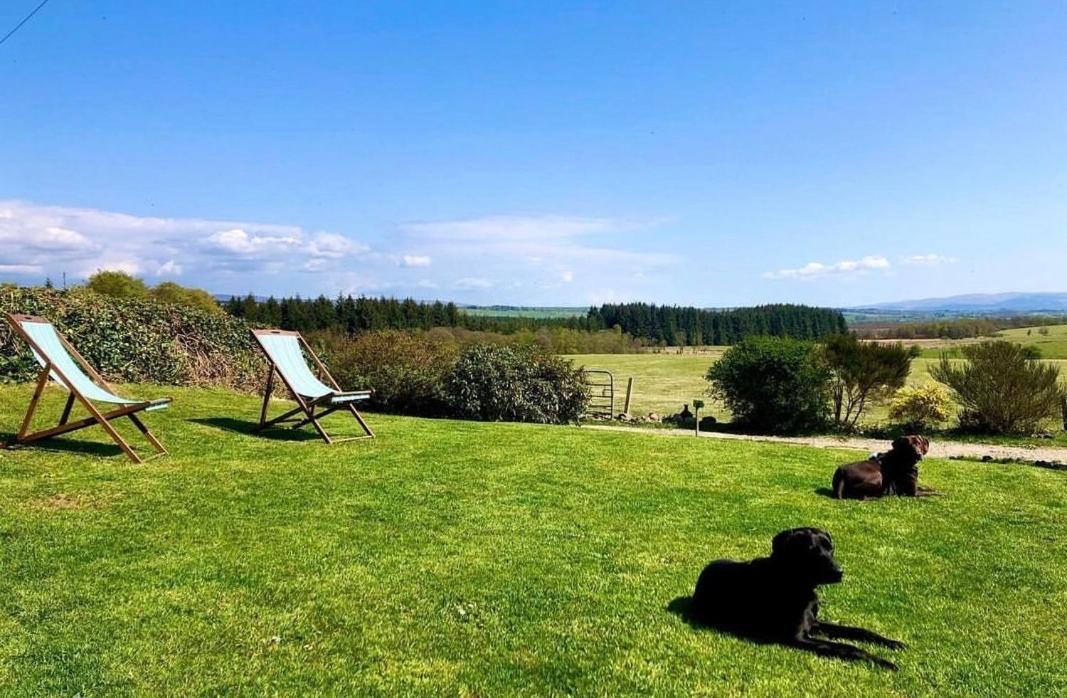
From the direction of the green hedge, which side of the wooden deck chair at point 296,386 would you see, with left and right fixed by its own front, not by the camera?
back

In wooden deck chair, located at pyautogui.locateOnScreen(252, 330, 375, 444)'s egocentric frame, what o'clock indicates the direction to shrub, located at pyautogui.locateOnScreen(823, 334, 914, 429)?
The shrub is roughly at 10 o'clock from the wooden deck chair.

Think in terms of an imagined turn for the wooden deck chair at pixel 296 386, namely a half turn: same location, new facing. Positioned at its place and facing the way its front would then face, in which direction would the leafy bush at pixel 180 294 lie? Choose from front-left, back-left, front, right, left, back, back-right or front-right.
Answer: front-right

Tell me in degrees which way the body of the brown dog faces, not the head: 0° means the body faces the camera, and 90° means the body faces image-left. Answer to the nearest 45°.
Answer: approximately 270°

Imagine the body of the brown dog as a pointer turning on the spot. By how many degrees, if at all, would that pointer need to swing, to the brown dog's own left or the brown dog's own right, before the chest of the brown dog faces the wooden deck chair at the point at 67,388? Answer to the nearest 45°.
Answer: approximately 135° to the brown dog's own right

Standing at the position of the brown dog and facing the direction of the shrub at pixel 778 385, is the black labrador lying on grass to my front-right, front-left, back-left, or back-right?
back-left

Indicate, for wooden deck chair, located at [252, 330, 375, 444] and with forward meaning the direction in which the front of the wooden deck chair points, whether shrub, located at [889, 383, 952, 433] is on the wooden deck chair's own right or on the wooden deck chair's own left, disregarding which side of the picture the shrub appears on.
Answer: on the wooden deck chair's own left

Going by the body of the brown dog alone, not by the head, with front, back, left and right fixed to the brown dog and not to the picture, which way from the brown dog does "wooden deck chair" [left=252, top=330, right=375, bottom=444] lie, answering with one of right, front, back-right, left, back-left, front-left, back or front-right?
back

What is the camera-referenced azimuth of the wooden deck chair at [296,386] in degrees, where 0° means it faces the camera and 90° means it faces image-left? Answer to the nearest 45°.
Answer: approximately 315°

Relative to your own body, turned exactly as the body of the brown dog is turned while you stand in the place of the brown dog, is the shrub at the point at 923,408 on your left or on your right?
on your left

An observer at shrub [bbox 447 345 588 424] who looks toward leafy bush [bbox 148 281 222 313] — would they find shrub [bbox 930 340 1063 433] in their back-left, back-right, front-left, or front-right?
back-right
